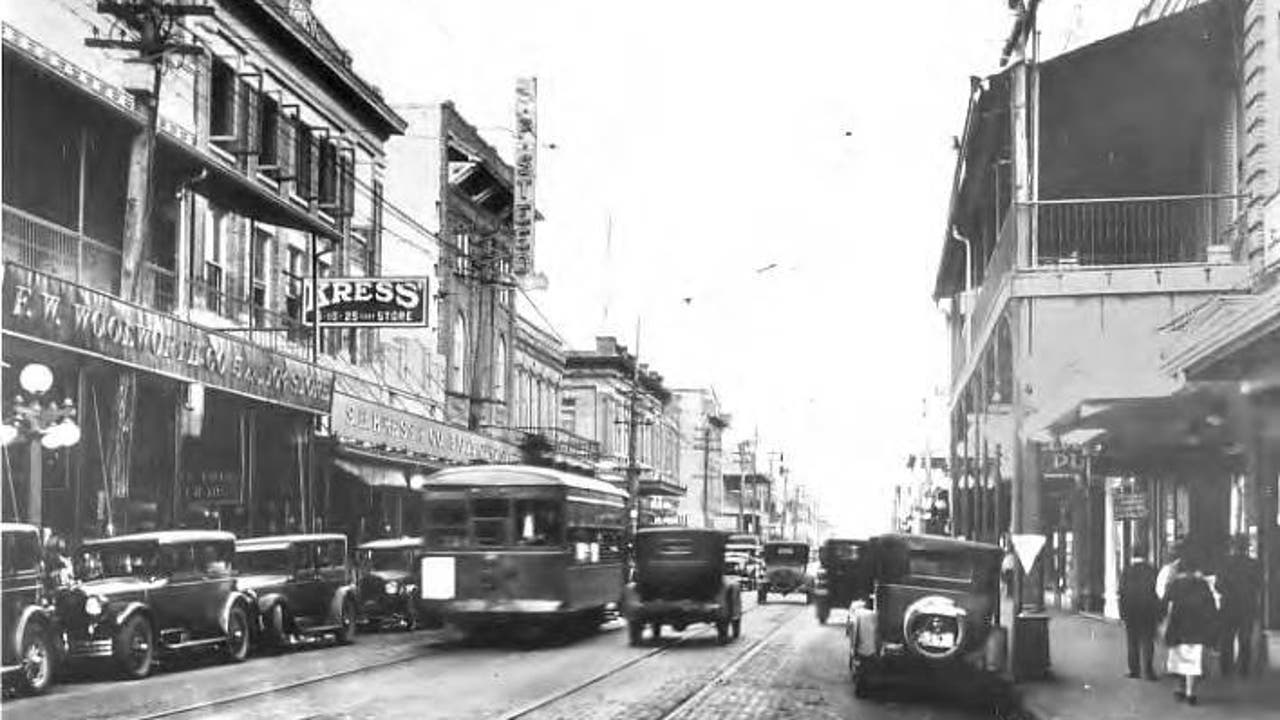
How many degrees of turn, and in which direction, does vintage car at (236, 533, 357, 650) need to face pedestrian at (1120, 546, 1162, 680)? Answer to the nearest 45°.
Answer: approximately 90° to its left

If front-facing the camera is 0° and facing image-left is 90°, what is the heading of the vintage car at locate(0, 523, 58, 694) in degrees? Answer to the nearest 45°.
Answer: approximately 45°

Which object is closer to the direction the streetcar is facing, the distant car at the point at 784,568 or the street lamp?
the street lamp

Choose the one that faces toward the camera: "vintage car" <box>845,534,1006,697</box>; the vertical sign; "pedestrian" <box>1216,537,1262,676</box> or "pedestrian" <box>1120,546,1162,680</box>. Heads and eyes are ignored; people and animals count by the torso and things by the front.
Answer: the vertical sign

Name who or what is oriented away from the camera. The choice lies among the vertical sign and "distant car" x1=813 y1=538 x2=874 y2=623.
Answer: the distant car

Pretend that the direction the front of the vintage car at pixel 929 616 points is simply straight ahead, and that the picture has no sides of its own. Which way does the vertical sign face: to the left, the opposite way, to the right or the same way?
the opposite way

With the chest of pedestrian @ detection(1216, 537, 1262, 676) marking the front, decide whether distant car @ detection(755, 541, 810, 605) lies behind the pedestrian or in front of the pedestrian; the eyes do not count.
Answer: in front

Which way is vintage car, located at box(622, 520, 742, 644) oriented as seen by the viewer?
away from the camera

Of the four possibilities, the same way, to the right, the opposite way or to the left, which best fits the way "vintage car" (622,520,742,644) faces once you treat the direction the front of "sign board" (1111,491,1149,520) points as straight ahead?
the opposite way

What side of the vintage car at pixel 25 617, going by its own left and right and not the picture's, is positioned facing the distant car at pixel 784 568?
back

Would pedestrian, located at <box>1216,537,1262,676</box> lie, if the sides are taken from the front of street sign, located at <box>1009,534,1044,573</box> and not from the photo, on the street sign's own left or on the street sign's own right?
on the street sign's own left
